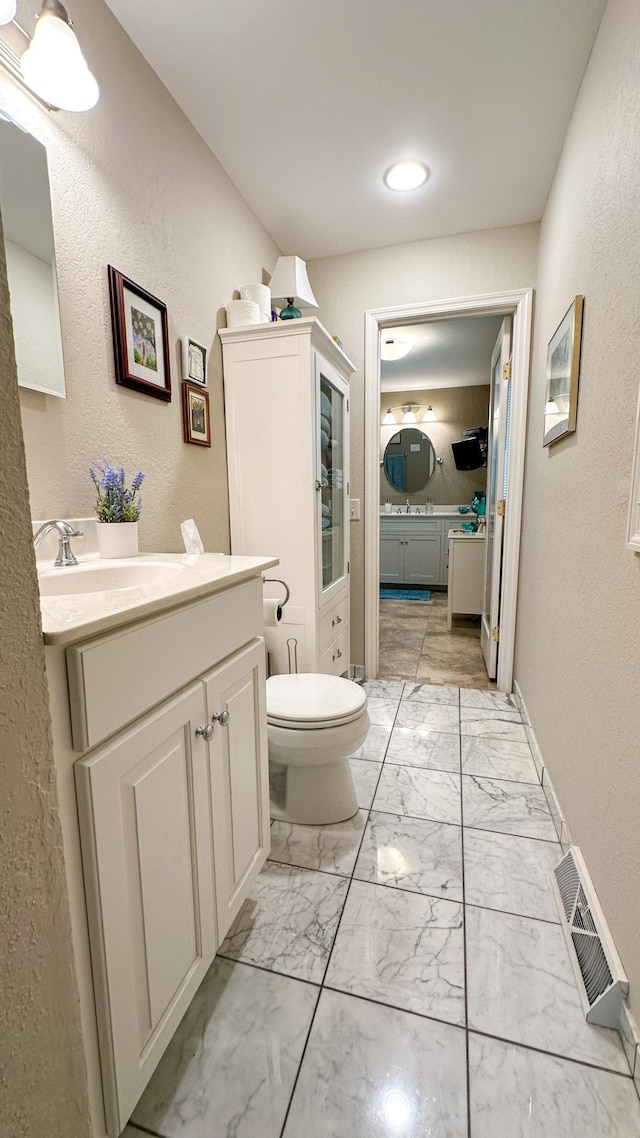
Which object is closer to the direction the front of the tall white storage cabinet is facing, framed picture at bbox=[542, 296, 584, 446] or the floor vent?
the framed picture

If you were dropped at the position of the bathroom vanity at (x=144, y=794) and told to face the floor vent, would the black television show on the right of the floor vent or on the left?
left

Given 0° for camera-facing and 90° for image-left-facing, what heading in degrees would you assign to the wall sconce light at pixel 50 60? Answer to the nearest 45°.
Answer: approximately 315°

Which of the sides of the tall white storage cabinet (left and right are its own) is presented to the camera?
right

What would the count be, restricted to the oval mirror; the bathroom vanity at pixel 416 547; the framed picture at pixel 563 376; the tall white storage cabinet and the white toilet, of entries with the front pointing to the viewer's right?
2

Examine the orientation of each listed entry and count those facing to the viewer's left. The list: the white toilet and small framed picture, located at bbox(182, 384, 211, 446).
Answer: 0

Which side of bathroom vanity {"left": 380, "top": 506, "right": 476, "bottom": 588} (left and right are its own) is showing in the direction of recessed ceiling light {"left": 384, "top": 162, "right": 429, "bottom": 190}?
front

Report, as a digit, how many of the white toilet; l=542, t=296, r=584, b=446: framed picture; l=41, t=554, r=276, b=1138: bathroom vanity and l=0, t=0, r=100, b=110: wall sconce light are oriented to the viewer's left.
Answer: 1

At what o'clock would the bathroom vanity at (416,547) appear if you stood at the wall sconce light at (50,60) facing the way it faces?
The bathroom vanity is roughly at 9 o'clock from the wall sconce light.

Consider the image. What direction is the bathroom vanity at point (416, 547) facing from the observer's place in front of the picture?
facing the viewer

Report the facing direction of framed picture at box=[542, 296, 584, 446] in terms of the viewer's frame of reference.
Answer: facing to the left of the viewer

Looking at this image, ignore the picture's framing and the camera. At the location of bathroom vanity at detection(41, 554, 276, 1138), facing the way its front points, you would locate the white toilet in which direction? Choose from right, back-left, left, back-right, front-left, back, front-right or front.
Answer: left

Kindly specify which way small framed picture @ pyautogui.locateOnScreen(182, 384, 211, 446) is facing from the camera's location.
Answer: facing the viewer and to the right of the viewer

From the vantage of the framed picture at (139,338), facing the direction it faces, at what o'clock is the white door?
The white door is roughly at 10 o'clock from the framed picture.

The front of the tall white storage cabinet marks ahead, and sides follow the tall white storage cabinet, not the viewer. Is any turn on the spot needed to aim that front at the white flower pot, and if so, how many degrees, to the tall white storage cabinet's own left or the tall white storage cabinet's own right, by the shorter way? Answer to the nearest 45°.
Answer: approximately 135° to the tall white storage cabinet's own right
